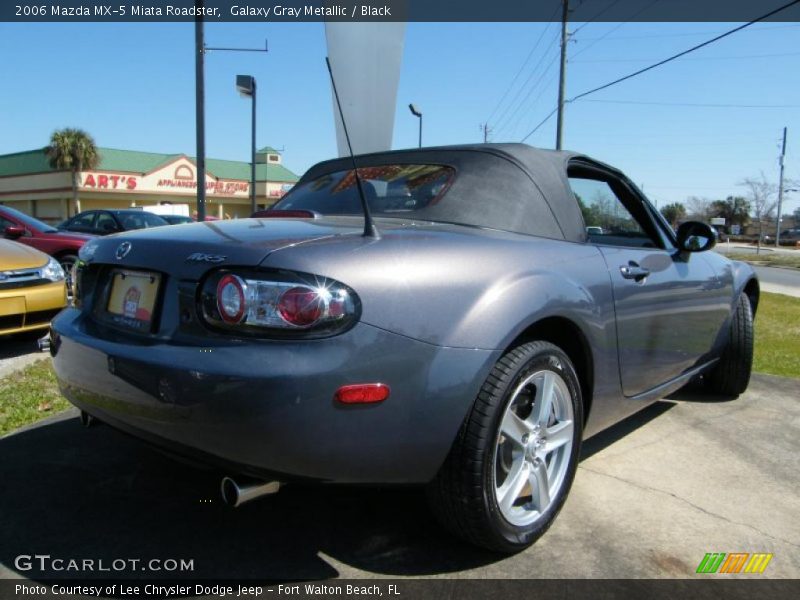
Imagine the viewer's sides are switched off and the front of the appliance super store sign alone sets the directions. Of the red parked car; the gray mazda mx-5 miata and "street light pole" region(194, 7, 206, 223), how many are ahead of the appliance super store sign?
3

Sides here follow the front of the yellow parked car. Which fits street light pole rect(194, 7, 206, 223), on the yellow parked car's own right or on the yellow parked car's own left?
on the yellow parked car's own left

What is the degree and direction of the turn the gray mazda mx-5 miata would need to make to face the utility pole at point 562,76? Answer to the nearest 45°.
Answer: approximately 45° to its left

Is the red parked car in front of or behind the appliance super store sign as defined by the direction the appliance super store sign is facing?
in front

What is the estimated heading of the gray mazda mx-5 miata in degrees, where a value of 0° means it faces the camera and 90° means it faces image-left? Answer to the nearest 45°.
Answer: approximately 225°

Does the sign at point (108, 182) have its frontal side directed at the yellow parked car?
yes

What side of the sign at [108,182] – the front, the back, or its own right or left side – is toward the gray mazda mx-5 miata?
front

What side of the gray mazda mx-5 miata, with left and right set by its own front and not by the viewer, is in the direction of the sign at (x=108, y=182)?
left

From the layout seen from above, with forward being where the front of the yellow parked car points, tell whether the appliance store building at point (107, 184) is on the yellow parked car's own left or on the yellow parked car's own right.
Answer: on the yellow parked car's own left
